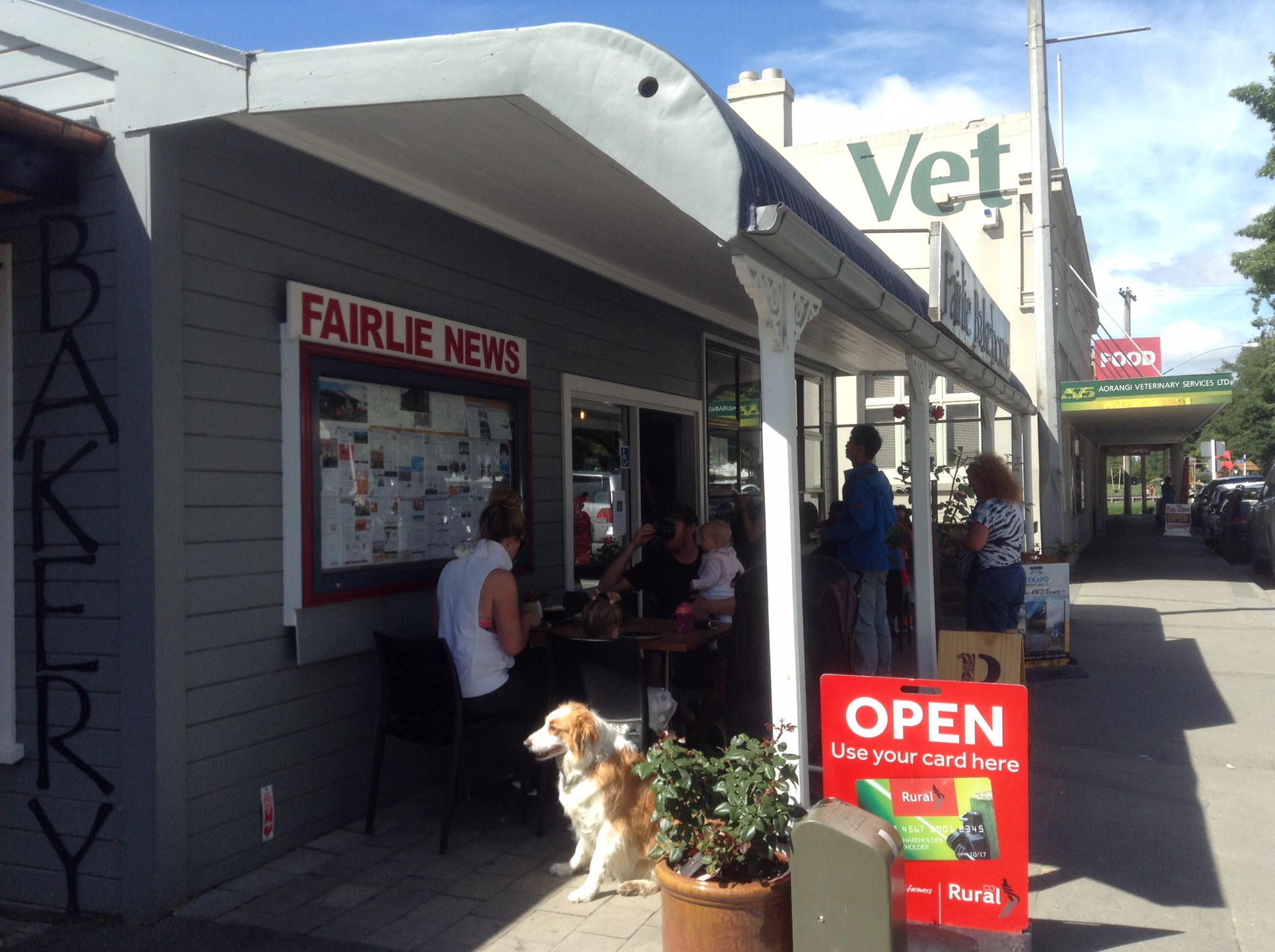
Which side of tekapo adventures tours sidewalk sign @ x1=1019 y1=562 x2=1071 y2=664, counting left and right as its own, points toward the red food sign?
back

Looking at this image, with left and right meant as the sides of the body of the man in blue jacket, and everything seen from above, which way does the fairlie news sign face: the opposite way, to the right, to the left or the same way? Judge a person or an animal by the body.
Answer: the opposite way

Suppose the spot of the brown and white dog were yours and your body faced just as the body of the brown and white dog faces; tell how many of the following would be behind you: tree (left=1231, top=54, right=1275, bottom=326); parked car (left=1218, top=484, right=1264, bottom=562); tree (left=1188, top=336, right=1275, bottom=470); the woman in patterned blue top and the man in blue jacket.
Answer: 5

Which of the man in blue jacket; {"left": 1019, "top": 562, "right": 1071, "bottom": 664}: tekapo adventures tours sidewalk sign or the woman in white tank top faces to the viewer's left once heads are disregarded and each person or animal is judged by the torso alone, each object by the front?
the man in blue jacket

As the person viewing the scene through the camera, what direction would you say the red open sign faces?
facing the viewer

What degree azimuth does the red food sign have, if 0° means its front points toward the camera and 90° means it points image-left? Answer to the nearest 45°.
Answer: approximately 0°

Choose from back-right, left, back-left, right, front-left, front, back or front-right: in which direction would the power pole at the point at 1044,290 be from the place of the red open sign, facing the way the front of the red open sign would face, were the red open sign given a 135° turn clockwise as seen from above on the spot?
front-right

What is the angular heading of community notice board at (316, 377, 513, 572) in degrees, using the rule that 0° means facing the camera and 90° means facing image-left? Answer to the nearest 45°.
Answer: approximately 315°

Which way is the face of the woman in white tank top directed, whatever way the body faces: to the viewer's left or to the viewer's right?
to the viewer's right

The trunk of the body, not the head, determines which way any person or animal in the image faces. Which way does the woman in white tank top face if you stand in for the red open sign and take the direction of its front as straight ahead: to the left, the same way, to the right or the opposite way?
the opposite way

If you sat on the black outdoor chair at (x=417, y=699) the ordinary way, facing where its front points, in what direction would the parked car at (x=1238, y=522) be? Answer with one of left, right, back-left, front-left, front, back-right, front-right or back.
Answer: front

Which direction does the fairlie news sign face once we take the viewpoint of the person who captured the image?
facing the viewer and to the right of the viewer

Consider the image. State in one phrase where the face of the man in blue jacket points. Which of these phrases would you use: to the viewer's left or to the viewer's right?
to the viewer's left

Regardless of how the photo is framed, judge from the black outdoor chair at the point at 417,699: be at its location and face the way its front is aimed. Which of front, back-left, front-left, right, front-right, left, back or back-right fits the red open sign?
right

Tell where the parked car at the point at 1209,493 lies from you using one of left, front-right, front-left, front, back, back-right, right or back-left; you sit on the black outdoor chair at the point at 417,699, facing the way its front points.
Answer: front

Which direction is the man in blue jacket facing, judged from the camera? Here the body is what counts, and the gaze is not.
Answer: to the viewer's left

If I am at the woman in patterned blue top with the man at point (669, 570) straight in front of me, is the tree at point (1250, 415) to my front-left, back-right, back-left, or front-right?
back-right
